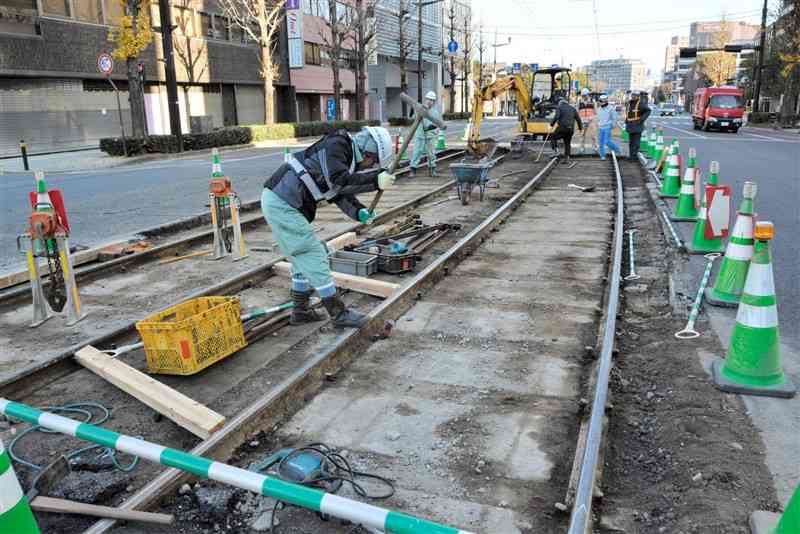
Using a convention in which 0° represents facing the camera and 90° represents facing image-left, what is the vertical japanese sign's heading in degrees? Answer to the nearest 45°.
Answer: approximately 0°

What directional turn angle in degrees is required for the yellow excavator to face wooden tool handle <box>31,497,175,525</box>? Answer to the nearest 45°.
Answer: approximately 45° to its left

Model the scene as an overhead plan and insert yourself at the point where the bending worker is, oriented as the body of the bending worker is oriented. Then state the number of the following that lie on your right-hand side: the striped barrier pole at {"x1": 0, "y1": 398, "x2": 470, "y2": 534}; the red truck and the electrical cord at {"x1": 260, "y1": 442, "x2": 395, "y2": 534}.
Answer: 2

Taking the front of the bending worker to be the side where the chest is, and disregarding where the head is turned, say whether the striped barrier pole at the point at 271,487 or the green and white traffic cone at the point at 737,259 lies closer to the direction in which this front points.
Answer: the green and white traffic cone

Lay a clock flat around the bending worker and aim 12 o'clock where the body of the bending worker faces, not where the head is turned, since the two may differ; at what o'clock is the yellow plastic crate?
The yellow plastic crate is roughly at 5 o'clock from the bending worker.

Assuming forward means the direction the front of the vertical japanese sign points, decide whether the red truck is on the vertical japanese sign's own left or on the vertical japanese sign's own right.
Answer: on the vertical japanese sign's own left

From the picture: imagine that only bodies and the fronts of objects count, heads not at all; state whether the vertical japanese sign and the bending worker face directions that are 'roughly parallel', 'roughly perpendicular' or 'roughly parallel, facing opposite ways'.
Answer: roughly perpendicular

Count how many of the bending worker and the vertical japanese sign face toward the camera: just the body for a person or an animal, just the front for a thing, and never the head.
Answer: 1

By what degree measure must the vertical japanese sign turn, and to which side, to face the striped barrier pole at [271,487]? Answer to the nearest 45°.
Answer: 0° — it already faces it

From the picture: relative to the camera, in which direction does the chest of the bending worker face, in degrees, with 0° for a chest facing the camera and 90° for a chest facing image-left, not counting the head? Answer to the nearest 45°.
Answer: approximately 270°

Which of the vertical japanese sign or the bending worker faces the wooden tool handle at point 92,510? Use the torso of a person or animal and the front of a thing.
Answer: the vertical japanese sign

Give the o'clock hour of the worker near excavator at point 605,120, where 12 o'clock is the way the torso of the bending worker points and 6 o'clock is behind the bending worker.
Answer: The worker near excavator is roughly at 10 o'clock from the bending worker.

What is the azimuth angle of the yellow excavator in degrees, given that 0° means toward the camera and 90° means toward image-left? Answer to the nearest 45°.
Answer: approximately 45°
